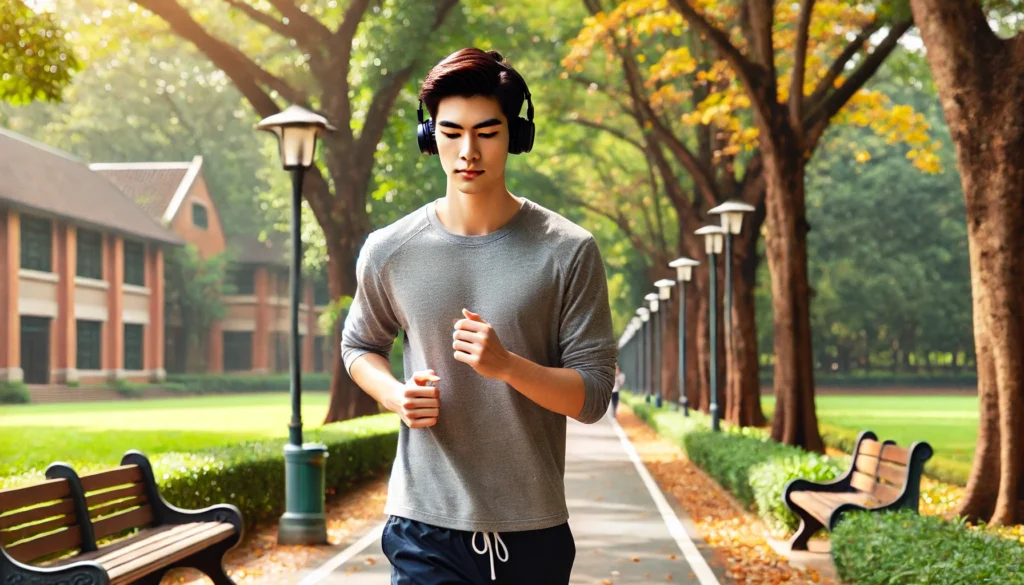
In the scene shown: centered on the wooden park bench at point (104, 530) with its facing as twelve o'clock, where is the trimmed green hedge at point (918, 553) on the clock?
The trimmed green hedge is roughly at 11 o'clock from the wooden park bench.

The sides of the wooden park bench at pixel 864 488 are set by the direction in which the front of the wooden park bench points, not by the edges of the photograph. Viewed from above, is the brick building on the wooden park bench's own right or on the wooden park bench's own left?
on the wooden park bench's own right

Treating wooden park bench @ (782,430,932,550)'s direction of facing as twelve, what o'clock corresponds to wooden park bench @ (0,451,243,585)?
wooden park bench @ (0,451,243,585) is roughly at 12 o'clock from wooden park bench @ (782,430,932,550).

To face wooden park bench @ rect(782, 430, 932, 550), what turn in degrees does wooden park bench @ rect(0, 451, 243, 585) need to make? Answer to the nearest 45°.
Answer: approximately 45° to its left

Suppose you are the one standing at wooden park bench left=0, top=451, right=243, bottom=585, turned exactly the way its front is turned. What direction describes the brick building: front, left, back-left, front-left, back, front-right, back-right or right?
back-left

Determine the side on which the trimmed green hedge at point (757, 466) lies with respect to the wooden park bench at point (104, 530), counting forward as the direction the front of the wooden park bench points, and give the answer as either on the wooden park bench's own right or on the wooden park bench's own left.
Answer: on the wooden park bench's own left

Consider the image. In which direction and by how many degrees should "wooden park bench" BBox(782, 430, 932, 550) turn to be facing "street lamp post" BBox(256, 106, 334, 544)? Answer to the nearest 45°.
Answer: approximately 45° to its right

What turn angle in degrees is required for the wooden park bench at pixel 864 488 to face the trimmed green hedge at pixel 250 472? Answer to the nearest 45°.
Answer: approximately 45° to its right

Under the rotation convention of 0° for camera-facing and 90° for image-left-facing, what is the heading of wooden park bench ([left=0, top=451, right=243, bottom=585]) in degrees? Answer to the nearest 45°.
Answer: approximately 315°
